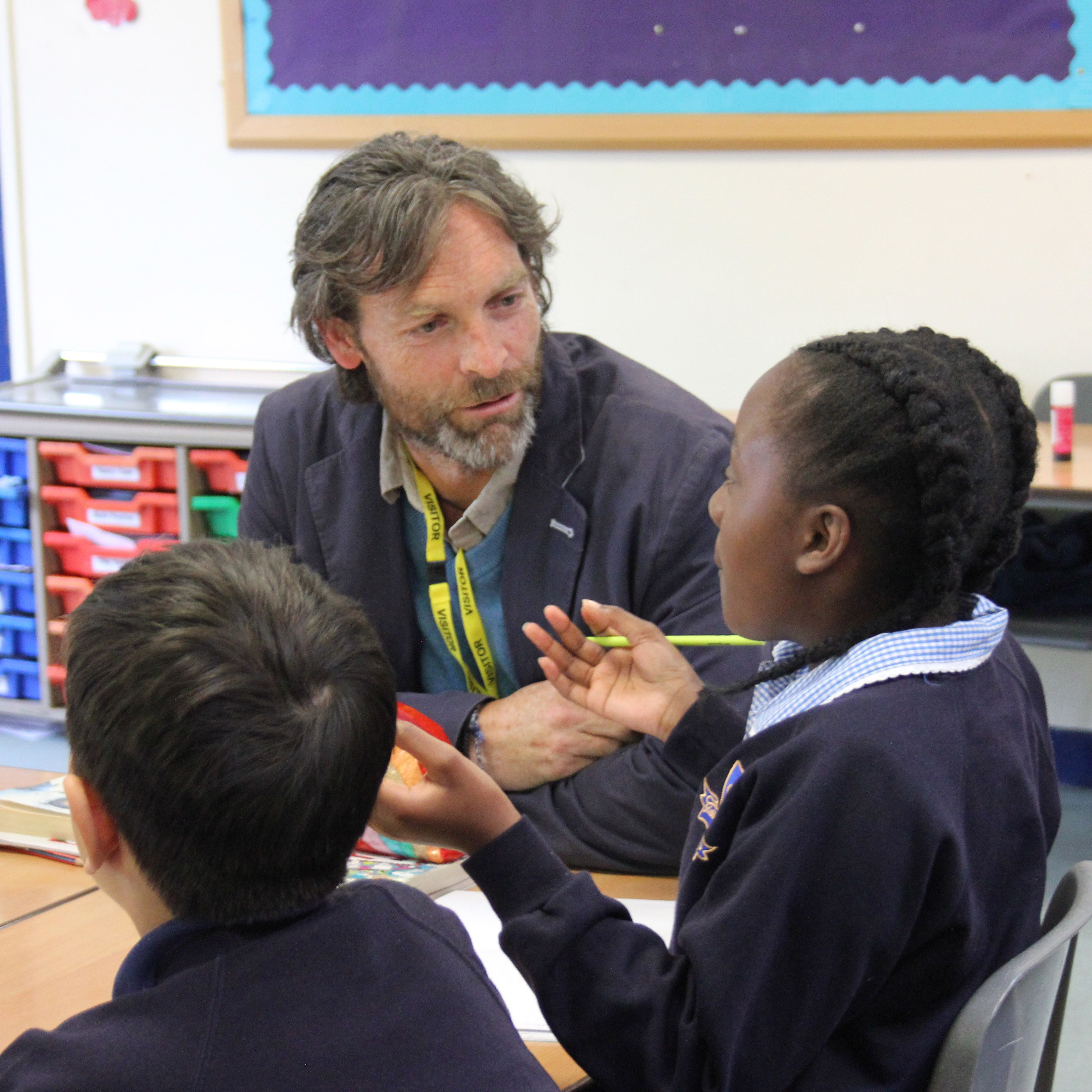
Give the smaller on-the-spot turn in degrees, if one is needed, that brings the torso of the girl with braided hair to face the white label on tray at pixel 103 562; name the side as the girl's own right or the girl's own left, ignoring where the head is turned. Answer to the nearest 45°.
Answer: approximately 45° to the girl's own right

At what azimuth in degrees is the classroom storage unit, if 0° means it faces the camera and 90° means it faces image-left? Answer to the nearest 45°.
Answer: approximately 0°

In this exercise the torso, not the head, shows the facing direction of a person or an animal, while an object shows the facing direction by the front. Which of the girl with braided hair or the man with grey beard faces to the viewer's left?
the girl with braided hair

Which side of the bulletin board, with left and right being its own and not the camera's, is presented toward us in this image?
front

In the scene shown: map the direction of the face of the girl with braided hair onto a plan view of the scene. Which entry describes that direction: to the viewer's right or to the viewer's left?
to the viewer's left

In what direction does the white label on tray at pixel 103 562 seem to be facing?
toward the camera

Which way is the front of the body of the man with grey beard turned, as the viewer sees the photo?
toward the camera

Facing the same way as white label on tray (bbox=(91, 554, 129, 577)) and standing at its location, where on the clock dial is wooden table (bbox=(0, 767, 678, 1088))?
The wooden table is roughly at 12 o'clock from the white label on tray.

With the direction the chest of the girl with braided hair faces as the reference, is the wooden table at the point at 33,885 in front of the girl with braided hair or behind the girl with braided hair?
in front

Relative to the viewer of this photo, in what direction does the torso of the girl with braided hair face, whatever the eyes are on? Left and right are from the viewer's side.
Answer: facing to the left of the viewer
